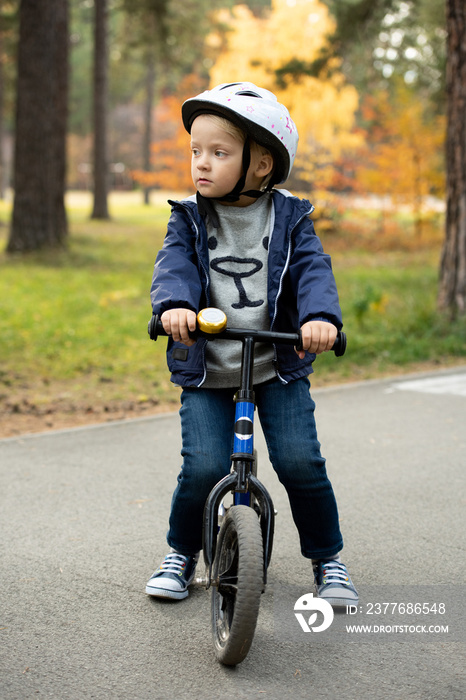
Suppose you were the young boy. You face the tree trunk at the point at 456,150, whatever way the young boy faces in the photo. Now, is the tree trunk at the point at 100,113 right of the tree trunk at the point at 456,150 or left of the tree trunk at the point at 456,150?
left

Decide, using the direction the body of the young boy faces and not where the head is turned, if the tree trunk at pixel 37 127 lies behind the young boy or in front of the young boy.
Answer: behind

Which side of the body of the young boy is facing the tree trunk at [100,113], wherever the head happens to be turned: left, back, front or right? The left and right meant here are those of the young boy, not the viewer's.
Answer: back

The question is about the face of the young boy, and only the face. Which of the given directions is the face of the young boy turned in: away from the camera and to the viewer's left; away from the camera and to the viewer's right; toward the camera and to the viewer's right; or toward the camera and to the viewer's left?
toward the camera and to the viewer's left

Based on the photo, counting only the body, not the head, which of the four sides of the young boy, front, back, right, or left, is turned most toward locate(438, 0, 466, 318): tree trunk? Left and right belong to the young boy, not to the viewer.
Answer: back
